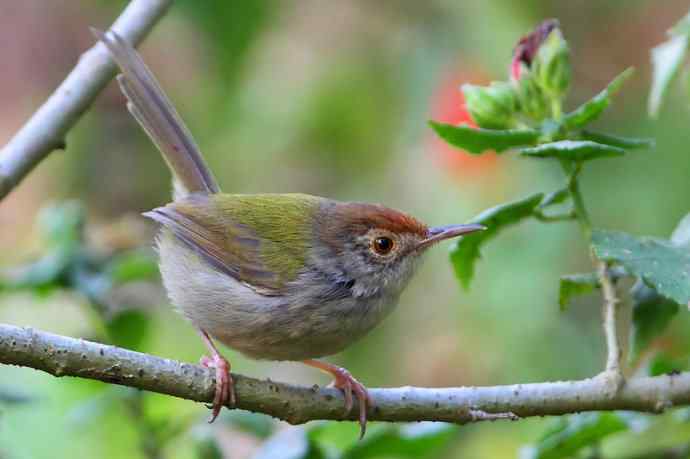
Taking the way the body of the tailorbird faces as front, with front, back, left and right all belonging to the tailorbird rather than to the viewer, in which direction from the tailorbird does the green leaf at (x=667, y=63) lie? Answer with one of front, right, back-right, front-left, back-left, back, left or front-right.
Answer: front-right

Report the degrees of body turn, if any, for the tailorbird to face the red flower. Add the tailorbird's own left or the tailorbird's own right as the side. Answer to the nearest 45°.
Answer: approximately 45° to the tailorbird's own left

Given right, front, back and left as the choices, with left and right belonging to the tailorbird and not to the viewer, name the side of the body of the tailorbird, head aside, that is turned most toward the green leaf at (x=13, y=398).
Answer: back

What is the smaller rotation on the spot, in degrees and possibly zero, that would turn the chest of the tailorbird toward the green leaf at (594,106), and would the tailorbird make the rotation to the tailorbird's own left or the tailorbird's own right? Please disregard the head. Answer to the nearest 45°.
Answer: approximately 45° to the tailorbird's own right

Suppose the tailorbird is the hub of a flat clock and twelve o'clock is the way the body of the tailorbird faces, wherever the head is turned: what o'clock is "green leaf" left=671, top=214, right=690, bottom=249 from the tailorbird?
The green leaf is roughly at 1 o'clock from the tailorbird.

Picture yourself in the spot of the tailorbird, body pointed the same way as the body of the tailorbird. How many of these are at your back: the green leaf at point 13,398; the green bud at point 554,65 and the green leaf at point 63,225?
2

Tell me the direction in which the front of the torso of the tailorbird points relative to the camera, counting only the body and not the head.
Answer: to the viewer's right

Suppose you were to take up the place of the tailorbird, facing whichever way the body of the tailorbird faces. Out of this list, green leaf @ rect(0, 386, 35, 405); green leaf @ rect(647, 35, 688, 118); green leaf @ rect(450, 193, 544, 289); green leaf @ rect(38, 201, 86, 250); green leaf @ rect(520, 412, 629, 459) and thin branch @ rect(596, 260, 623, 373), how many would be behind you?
2
